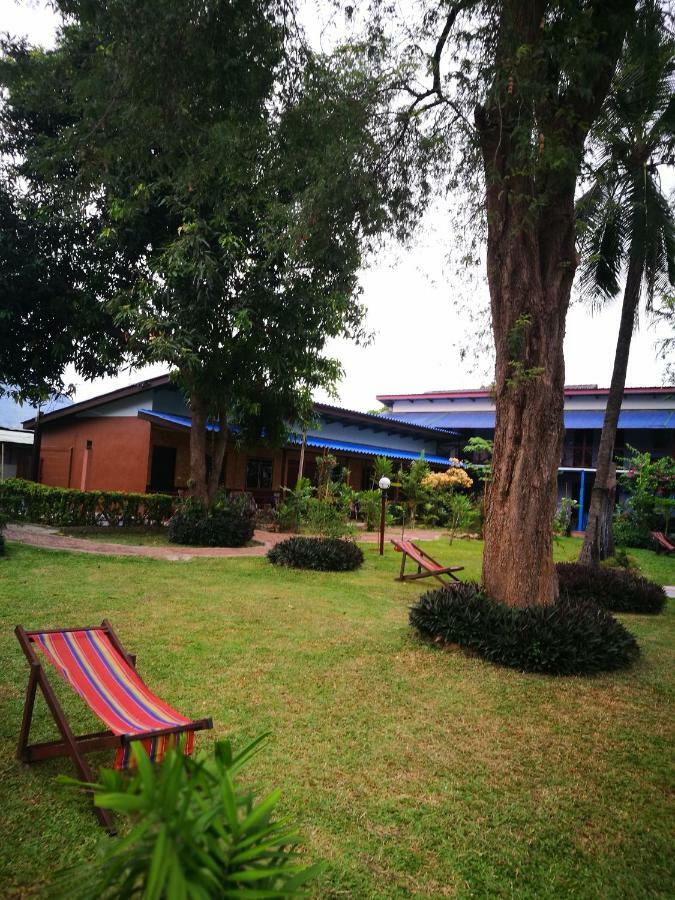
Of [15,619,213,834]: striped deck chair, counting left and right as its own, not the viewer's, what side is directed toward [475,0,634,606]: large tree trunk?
left

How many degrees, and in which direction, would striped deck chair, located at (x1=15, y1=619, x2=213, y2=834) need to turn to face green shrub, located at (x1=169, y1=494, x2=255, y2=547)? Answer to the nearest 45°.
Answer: approximately 135° to its left

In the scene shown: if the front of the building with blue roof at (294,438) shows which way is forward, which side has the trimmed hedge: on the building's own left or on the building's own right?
on the building's own right

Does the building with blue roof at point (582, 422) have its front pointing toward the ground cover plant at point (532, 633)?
yes

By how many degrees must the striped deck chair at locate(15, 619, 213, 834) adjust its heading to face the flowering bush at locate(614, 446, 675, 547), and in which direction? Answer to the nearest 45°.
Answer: approximately 90° to its left
